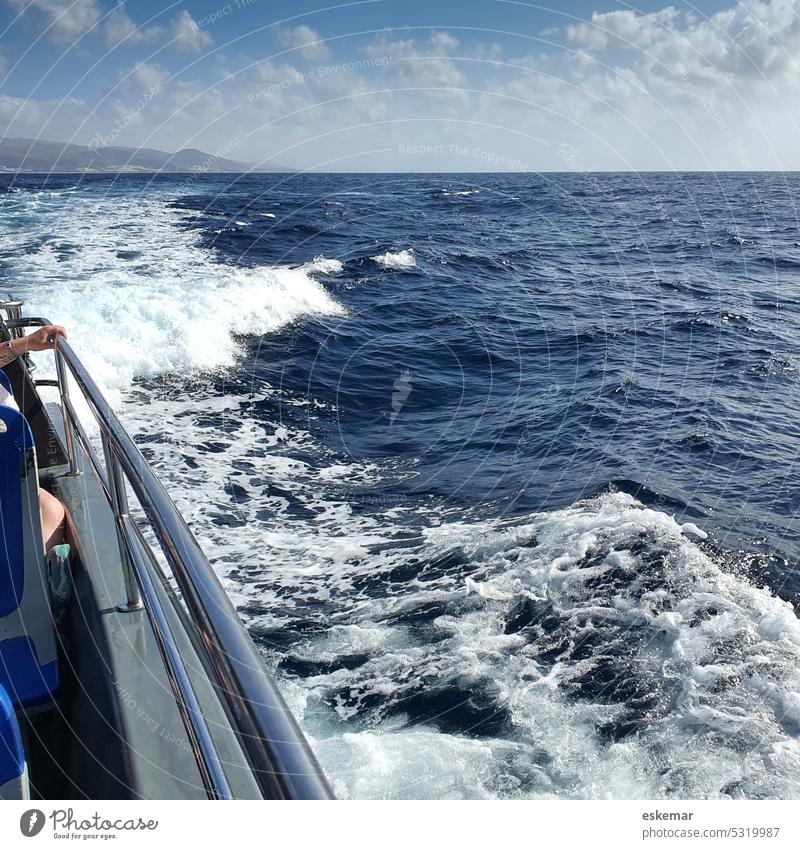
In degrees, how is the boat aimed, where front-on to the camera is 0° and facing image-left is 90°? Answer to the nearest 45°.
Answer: approximately 0°
